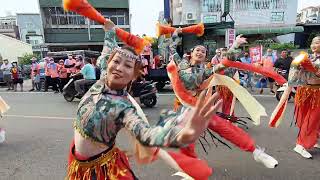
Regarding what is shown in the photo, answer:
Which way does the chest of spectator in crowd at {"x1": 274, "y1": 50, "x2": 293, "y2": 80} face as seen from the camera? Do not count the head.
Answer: toward the camera

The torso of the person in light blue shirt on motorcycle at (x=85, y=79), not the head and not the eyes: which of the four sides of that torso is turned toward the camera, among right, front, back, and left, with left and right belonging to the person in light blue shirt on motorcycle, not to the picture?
left

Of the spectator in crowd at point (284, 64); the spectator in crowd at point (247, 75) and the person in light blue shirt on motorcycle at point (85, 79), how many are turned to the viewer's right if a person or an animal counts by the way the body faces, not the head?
0

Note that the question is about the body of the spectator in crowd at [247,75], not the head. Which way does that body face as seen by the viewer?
toward the camera

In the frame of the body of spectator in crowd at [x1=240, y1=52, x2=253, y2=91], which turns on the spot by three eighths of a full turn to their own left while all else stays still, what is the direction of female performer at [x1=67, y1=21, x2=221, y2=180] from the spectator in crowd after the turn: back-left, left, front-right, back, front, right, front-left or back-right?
back-right

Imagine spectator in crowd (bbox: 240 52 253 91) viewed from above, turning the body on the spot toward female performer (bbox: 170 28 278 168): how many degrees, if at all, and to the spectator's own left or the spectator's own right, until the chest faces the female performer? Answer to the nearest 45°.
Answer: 0° — they already face them

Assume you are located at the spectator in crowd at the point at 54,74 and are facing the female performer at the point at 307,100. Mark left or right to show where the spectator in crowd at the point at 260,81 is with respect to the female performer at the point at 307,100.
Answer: left

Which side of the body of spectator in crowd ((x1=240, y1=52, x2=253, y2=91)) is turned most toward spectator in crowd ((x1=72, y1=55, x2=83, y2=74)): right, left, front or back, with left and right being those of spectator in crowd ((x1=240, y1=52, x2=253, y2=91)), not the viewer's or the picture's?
right

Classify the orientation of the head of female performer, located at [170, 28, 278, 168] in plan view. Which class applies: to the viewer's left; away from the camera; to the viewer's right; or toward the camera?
toward the camera

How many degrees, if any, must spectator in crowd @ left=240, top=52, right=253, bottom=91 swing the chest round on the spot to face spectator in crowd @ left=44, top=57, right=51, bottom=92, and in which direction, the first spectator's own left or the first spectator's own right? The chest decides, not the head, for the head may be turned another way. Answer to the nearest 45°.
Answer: approximately 90° to the first spectator's own right

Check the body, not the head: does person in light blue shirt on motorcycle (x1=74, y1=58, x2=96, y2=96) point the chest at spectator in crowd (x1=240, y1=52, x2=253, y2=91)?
no

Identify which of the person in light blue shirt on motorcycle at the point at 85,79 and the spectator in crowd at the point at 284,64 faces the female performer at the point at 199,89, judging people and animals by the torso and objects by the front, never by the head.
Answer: the spectator in crowd at the point at 284,64

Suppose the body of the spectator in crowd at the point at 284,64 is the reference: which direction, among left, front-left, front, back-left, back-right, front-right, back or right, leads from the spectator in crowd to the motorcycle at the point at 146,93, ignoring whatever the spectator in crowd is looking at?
front-right
